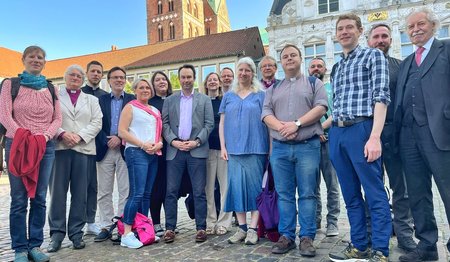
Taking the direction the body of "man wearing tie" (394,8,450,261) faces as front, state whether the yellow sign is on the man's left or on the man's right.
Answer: on the man's right

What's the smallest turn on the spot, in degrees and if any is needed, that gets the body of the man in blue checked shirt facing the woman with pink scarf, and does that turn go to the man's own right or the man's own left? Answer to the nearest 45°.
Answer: approximately 45° to the man's own right

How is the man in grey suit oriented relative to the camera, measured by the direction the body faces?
toward the camera

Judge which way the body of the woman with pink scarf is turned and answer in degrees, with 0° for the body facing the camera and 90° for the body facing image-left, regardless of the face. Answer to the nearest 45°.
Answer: approximately 315°

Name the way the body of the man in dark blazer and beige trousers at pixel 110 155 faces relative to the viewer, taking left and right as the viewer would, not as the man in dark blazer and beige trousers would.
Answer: facing the viewer

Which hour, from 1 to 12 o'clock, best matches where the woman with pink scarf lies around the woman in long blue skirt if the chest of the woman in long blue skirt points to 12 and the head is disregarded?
The woman with pink scarf is roughly at 3 o'clock from the woman in long blue skirt.

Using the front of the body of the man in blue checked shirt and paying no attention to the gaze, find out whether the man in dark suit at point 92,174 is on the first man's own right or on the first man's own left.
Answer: on the first man's own right

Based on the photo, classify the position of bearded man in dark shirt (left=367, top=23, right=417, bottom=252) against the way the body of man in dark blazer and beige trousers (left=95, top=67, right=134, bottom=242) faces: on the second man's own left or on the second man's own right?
on the second man's own left
